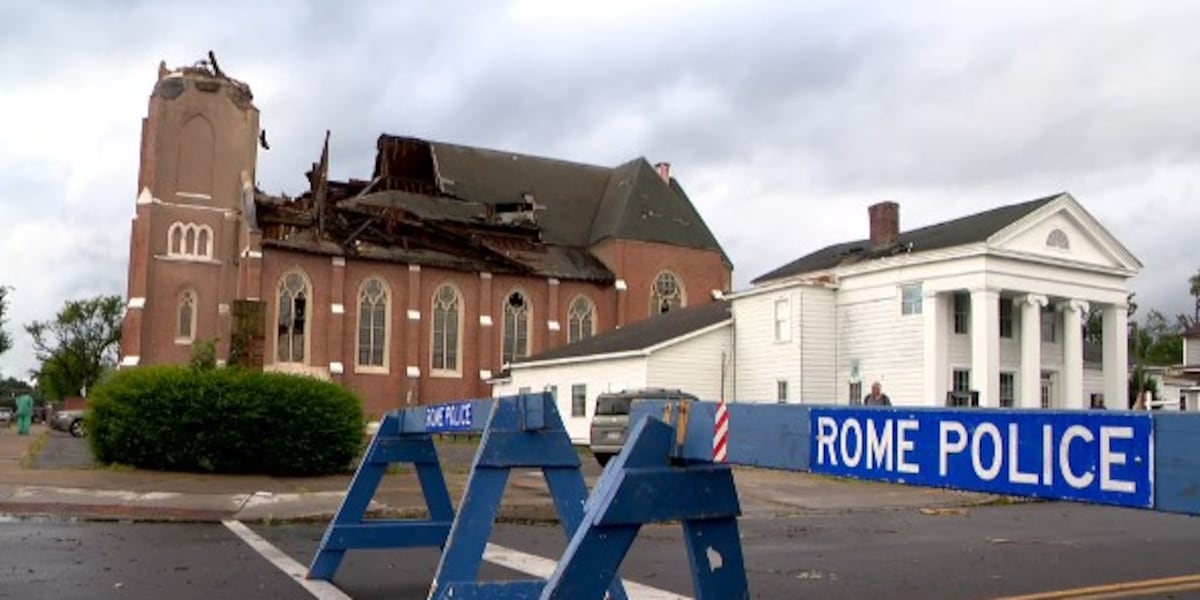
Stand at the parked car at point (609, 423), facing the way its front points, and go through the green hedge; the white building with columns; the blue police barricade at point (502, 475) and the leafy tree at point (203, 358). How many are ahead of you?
1

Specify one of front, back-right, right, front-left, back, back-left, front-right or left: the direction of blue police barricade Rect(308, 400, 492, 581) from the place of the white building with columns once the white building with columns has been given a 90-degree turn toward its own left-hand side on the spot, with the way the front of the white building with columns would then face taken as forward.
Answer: back-right

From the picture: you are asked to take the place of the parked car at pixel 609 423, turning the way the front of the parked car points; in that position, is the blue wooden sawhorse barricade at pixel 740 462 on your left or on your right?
on your right

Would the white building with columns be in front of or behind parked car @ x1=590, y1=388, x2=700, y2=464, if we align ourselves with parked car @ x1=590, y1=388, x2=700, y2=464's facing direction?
in front

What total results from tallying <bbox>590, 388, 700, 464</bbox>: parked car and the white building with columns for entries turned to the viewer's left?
0

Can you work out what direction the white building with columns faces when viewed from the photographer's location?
facing the viewer and to the right of the viewer

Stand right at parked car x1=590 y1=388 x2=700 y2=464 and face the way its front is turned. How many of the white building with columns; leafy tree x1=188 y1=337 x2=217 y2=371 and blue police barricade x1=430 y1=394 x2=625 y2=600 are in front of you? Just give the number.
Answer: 1

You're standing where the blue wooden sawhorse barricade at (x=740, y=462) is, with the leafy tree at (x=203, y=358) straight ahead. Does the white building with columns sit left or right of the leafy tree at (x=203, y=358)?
right

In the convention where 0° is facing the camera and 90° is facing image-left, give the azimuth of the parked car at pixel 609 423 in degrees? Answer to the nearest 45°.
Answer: approximately 225°

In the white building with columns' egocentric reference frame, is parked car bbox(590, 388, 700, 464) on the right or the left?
on its right

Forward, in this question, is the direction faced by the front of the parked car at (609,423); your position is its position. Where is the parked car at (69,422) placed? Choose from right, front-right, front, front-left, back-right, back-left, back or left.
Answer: left

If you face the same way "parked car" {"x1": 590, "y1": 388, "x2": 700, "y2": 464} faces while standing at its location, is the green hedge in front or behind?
behind
